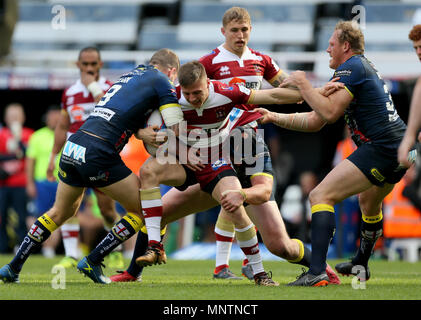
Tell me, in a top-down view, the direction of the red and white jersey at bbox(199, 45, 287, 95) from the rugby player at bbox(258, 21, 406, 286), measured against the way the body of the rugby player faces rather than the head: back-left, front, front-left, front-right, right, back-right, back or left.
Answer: front-right

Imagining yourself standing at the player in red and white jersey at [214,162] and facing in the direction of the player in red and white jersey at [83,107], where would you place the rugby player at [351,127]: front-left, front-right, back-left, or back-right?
back-right

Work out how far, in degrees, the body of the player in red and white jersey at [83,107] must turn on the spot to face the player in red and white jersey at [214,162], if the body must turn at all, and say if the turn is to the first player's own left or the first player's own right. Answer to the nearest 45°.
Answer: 0° — they already face them

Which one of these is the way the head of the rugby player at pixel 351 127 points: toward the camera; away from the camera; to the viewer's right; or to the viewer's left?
to the viewer's left

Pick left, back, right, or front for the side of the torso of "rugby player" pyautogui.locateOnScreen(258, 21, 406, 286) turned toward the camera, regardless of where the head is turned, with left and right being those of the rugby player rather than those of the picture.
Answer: left

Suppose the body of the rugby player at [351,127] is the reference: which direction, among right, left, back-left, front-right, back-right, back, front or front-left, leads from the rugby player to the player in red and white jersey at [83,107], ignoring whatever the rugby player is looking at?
front-right

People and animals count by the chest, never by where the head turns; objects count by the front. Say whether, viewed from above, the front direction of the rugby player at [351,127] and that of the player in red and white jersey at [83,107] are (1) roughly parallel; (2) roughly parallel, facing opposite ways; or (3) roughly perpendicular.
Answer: roughly perpendicular

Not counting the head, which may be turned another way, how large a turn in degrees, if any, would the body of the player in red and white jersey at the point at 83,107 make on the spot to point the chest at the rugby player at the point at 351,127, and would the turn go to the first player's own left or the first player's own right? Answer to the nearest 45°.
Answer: approximately 45° to the first player's own left

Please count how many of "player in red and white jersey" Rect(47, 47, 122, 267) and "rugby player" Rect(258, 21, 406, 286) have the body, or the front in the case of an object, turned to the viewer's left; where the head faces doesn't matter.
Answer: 1

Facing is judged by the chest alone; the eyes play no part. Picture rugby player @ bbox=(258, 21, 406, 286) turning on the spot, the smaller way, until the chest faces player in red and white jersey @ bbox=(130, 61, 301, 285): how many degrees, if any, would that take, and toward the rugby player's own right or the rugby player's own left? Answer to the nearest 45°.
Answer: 0° — they already face them
